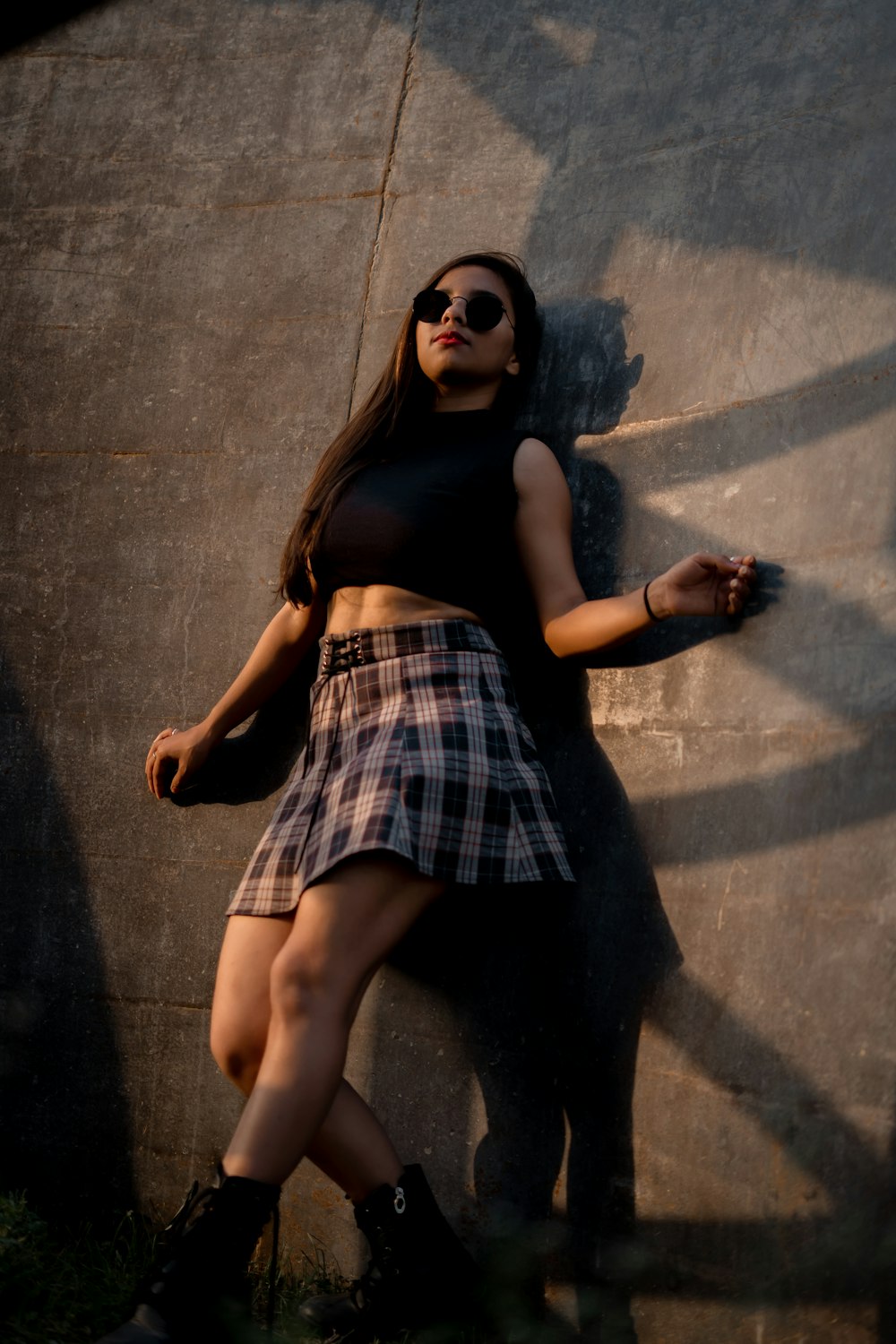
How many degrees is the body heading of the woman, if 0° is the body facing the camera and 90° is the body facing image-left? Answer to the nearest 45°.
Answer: approximately 45°
